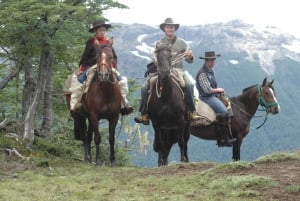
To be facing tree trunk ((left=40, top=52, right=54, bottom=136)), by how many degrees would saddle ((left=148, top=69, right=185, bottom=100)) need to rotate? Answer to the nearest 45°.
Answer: approximately 135° to its right

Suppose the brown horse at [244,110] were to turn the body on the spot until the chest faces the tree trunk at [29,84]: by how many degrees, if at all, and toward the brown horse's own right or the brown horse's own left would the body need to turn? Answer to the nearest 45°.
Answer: approximately 135° to the brown horse's own left

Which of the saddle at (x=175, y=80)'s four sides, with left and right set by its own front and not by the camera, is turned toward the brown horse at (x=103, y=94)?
right

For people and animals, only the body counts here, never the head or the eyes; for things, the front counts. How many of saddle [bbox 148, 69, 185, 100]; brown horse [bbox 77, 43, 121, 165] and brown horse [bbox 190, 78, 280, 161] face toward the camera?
2

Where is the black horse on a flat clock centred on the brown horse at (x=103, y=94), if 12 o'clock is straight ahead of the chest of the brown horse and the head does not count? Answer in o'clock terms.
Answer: The black horse is roughly at 9 o'clock from the brown horse.

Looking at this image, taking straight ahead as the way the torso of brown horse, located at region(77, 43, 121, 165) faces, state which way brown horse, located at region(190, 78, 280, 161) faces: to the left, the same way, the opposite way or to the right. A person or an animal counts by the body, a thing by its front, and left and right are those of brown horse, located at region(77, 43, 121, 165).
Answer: to the left

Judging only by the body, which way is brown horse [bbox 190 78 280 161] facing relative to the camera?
to the viewer's right

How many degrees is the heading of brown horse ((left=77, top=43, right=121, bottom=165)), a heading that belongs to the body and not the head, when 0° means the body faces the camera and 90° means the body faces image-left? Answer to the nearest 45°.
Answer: approximately 0°

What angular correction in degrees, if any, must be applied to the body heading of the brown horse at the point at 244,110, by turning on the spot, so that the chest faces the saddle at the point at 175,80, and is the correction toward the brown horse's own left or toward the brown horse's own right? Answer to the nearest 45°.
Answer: approximately 135° to the brown horse's own right

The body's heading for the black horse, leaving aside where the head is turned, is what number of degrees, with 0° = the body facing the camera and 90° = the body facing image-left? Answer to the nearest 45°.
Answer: approximately 0°

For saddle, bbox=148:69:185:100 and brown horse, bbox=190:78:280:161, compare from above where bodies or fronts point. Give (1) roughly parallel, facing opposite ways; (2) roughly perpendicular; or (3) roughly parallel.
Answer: roughly perpendicular
